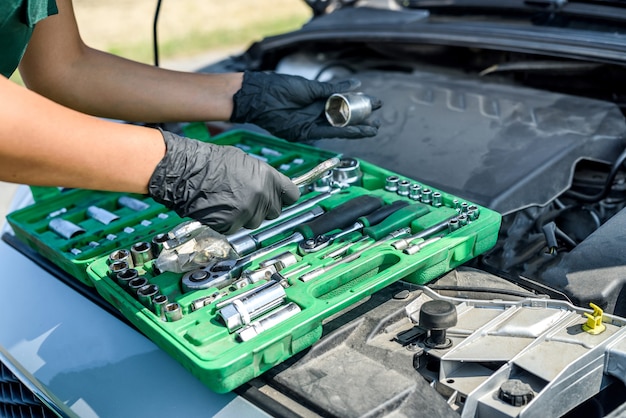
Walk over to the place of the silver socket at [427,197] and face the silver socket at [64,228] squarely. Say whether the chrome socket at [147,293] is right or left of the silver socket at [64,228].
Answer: left

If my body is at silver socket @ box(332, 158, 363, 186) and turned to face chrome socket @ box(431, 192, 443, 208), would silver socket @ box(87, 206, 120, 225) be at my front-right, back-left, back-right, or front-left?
back-right

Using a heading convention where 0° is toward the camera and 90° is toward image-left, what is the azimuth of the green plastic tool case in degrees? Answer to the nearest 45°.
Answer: approximately 315°
